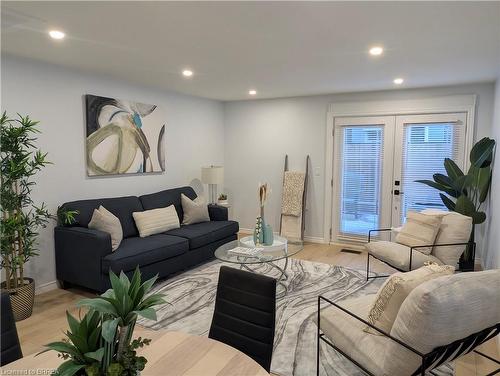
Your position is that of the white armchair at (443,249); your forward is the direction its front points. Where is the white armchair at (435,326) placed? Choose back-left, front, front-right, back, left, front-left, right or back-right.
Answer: front-left

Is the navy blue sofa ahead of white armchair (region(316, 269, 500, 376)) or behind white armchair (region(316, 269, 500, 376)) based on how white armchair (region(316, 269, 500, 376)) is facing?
ahead

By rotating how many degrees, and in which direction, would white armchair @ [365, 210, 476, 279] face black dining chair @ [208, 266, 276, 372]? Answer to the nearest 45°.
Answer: approximately 45° to its left

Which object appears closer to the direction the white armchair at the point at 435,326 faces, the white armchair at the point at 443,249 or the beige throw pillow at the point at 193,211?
the beige throw pillow

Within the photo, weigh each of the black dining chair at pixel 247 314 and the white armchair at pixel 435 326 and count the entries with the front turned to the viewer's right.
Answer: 0

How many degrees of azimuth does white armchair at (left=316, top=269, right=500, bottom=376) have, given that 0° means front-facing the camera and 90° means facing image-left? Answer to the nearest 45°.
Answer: approximately 135°

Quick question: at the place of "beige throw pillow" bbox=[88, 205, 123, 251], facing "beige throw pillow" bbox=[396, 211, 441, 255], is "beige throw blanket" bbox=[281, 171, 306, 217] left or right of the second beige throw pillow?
left

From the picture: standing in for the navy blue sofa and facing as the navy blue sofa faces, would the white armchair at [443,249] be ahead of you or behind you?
ahead

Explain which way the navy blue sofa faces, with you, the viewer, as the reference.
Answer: facing the viewer and to the right of the viewer

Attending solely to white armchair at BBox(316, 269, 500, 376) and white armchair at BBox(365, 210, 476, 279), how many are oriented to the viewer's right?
0
